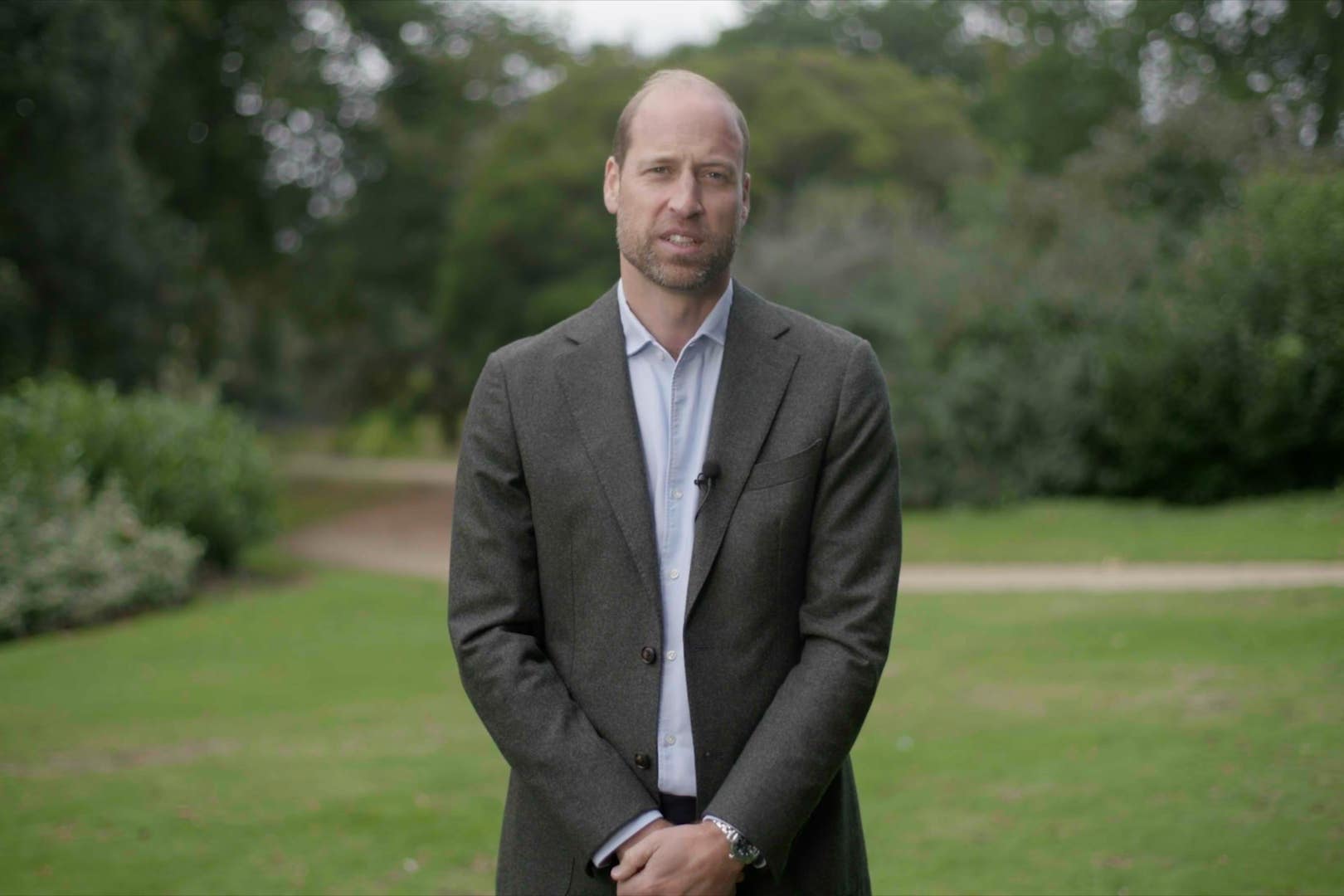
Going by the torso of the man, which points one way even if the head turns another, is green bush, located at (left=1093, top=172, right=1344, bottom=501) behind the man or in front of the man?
behind

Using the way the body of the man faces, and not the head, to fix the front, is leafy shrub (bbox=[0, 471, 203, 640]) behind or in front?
behind

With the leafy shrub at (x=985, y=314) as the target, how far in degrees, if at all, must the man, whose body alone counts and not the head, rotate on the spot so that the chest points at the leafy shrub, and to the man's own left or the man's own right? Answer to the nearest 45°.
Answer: approximately 180°

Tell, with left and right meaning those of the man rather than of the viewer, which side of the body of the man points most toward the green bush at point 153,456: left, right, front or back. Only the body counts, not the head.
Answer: back

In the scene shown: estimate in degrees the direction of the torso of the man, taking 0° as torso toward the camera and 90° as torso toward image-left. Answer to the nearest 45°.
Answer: approximately 0°
